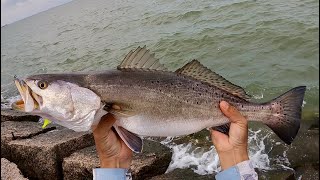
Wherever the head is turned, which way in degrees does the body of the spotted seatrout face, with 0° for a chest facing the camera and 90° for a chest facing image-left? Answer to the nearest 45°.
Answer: approximately 90°

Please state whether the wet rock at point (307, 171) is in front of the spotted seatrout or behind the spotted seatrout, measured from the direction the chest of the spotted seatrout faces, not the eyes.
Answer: behind

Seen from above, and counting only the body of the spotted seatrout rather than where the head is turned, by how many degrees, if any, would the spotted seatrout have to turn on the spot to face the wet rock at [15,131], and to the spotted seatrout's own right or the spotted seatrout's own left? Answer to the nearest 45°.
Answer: approximately 45° to the spotted seatrout's own right
